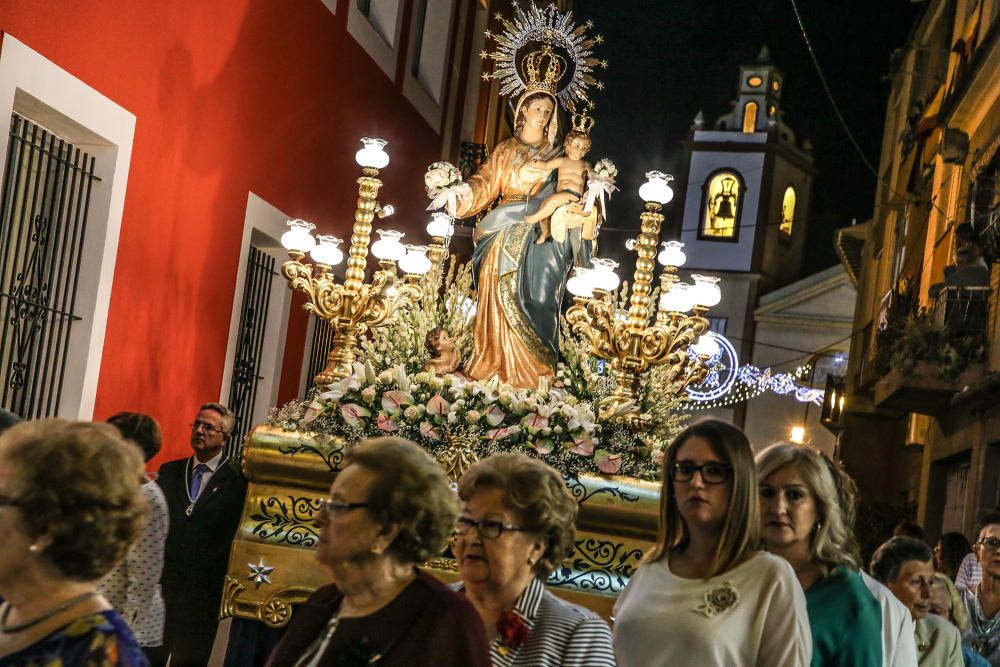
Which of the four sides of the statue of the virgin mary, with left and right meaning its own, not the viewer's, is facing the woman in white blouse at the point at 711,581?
front

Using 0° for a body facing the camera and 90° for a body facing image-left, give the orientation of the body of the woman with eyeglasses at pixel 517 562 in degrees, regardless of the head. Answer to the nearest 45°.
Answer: approximately 45°

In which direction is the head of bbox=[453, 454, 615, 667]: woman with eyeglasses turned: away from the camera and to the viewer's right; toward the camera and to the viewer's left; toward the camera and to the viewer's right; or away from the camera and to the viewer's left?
toward the camera and to the viewer's left

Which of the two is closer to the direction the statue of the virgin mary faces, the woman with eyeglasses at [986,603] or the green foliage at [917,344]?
the woman with eyeglasses

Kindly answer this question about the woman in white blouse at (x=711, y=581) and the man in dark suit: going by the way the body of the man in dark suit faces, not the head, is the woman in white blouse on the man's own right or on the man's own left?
on the man's own left

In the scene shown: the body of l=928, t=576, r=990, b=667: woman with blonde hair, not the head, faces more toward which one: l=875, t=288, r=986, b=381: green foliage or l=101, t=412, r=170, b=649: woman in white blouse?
the woman in white blouse

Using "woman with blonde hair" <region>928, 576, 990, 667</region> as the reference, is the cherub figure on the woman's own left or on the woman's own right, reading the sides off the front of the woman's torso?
on the woman's own right

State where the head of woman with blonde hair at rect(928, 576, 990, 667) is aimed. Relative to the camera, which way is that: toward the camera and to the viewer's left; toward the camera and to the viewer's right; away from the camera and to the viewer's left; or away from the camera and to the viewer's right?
toward the camera and to the viewer's left

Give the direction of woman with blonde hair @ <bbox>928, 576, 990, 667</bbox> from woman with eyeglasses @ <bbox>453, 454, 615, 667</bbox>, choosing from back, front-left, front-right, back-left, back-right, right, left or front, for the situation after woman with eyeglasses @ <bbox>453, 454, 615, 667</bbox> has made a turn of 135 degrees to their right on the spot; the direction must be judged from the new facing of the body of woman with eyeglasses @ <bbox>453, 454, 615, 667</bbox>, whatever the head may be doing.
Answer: front-right

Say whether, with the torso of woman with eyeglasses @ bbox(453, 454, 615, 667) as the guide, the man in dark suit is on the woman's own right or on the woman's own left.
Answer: on the woman's own right

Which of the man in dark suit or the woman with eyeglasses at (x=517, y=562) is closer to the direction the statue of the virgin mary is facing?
the woman with eyeglasses
